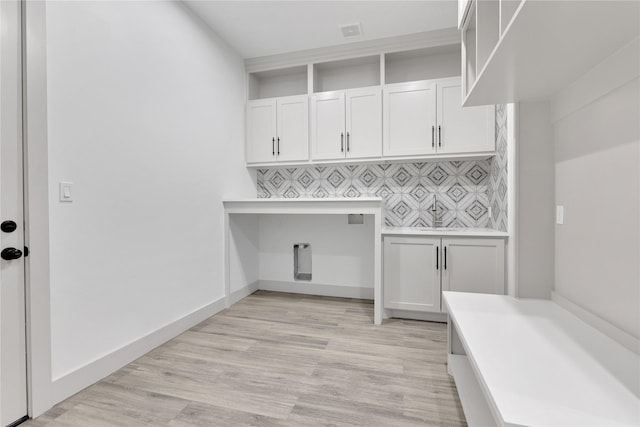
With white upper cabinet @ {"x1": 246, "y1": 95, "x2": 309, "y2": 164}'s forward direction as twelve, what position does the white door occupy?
The white door is roughly at 1 o'clock from the white upper cabinet.

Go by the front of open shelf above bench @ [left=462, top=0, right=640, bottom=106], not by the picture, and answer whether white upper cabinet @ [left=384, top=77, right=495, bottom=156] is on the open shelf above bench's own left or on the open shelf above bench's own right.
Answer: on the open shelf above bench's own right

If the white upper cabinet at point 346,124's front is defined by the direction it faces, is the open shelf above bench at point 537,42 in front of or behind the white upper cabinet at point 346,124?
in front

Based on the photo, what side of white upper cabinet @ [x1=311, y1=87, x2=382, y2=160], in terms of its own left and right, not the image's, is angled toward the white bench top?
front

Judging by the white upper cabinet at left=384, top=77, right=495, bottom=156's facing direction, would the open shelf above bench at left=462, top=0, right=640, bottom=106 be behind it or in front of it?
in front

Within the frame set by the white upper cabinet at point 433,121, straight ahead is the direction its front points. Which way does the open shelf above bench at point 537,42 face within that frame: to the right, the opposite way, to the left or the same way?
to the right

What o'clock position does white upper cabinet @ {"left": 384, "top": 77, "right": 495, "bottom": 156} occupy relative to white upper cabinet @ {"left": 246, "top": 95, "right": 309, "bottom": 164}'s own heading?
white upper cabinet @ {"left": 384, "top": 77, "right": 495, "bottom": 156} is roughly at 10 o'clock from white upper cabinet @ {"left": 246, "top": 95, "right": 309, "bottom": 164}.

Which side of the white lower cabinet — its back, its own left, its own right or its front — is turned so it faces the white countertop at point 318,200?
right

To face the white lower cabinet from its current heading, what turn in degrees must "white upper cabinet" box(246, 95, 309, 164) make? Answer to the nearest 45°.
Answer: approximately 45° to its left

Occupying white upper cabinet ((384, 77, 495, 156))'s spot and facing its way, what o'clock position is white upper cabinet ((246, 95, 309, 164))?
white upper cabinet ((246, 95, 309, 164)) is roughly at 3 o'clock from white upper cabinet ((384, 77, 495, 156)).

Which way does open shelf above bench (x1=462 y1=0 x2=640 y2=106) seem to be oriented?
to the viewer's left

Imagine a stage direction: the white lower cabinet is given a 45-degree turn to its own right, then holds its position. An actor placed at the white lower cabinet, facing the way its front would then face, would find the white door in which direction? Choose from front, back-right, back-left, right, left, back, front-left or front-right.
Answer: front

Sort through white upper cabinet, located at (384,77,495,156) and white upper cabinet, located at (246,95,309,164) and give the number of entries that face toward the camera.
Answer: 2
